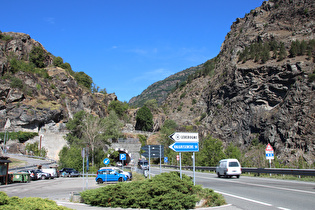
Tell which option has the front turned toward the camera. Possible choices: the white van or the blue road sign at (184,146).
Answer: the blue road sign

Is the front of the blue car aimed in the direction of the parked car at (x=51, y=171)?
no

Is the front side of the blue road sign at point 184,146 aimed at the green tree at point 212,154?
no

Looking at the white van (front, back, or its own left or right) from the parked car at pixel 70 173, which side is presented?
front

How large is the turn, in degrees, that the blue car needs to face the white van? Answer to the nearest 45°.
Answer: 0° — it already faces it

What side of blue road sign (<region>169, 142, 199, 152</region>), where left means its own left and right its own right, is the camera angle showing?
front

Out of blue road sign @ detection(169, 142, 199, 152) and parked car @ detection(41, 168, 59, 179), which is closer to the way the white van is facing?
the parked car

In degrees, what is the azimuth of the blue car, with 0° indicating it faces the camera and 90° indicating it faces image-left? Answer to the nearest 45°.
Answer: approximately 270°

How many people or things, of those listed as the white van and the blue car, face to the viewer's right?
1

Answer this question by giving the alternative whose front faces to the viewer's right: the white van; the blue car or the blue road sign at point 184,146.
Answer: the blue car
